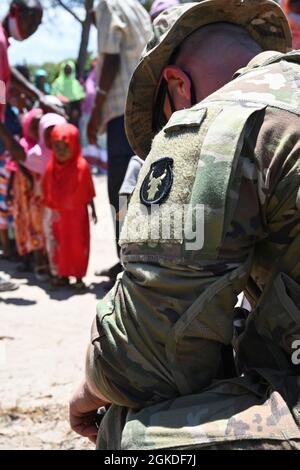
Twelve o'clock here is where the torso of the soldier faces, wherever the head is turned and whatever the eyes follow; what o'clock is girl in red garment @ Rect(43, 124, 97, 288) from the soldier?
The girl in red garment is roughly at 1 o'clock from the soldier.

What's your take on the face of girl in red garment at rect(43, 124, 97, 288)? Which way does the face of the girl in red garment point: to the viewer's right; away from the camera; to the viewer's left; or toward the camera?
toward the camera

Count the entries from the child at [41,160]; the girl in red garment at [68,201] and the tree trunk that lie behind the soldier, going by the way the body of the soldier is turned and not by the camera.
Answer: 0

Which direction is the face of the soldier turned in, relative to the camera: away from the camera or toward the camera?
away from the camera

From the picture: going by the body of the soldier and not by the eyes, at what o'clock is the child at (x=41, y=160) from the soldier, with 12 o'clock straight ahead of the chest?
The child is roughly at 1 o'clock from the soldier.

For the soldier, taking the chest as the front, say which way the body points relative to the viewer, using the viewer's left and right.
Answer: facing away from the viewer and to the left of the viewer

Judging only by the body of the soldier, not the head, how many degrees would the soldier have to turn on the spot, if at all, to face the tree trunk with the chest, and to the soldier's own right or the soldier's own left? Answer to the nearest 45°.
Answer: approximately 45° to the soldier's own right

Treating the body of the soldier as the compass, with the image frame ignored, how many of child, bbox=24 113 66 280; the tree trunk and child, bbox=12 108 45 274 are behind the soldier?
0

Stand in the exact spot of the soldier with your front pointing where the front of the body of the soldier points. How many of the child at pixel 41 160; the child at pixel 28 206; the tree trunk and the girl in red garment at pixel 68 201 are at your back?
0

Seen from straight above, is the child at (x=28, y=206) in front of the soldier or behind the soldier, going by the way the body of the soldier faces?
in front

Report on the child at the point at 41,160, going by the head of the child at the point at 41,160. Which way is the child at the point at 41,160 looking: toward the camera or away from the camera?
toward the camera
